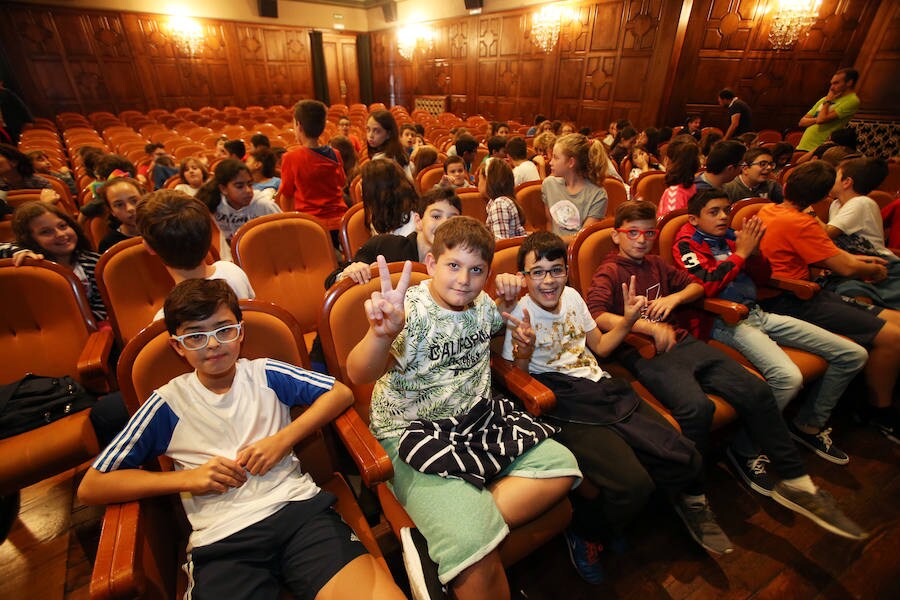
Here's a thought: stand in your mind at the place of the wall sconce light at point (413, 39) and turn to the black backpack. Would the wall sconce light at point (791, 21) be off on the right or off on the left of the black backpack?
left

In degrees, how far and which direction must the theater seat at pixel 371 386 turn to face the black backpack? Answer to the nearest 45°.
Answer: approximately 135° to its right

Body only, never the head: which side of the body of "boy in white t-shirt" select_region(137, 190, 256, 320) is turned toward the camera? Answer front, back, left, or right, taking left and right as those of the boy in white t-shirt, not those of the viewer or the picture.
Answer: back

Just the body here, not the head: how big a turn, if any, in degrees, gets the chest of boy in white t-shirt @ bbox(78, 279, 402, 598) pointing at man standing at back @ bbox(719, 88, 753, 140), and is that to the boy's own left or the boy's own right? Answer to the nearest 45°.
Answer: approximately 90° to the boy's own left
